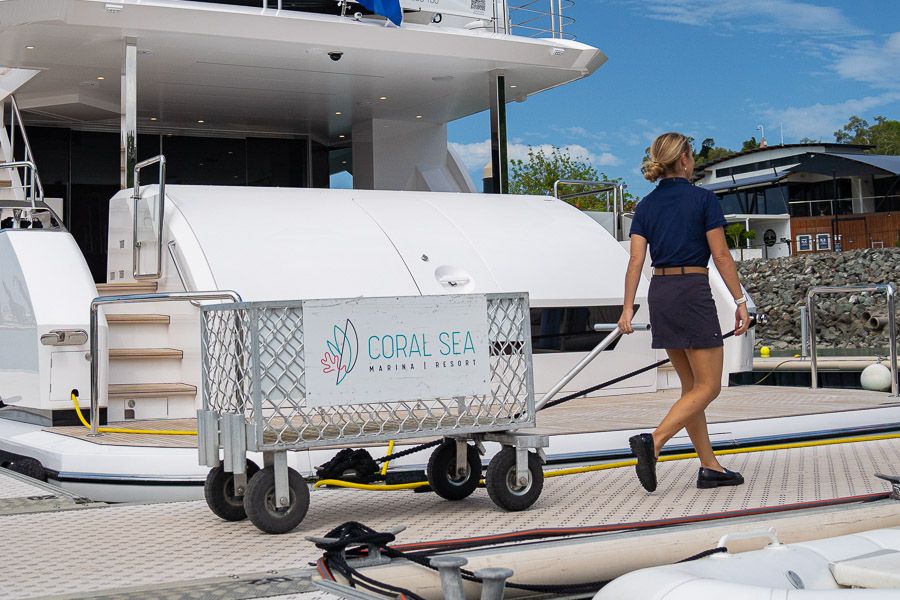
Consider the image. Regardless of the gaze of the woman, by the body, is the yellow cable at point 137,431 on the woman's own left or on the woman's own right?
on the woman's own left

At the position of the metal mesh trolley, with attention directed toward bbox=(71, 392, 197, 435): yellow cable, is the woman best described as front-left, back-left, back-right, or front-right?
back-right

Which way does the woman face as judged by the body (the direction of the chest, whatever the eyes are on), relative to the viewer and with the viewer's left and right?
facing away from the viewer and to the right of the viewer

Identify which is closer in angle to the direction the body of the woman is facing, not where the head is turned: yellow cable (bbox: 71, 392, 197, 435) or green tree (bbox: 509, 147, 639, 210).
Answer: the green tree

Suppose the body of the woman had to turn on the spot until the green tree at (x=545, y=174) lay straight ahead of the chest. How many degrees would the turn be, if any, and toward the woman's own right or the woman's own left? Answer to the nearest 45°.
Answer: approximately 45° to the woman's own left

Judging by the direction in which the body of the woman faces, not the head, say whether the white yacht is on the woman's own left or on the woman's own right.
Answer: on the woman's own left

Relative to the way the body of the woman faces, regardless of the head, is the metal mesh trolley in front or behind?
behind
